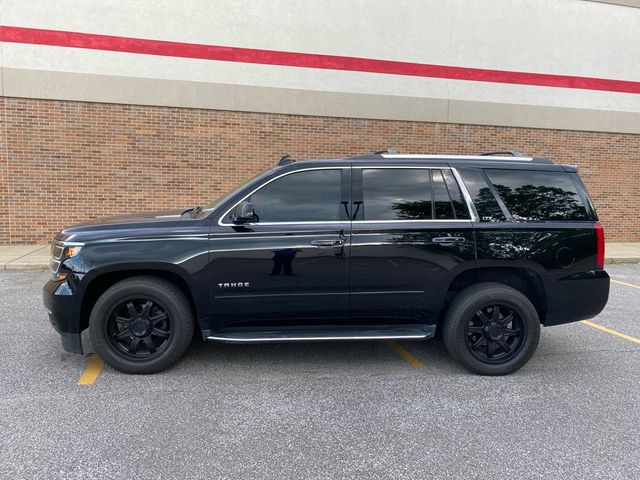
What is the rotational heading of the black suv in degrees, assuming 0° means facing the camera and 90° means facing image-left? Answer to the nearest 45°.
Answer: approximately 90°
